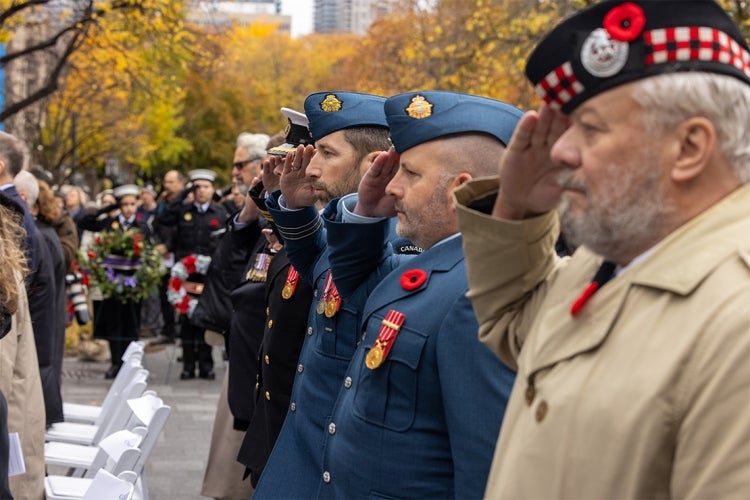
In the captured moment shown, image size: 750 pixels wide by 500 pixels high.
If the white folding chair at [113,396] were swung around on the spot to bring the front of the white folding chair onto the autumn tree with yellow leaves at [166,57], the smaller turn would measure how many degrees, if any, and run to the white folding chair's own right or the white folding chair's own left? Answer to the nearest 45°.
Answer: approximately 90° to the white folding chair's own right

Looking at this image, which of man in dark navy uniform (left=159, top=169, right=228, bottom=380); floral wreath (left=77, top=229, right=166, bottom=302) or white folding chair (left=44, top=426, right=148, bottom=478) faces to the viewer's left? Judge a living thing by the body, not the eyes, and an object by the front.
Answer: the white folding chair

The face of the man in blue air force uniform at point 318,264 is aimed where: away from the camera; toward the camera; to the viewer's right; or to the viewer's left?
to the viewer's left

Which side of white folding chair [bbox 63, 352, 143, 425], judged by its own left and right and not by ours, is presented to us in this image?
left

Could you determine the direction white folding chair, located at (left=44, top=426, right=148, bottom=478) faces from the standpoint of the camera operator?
facing to the left of the viewer

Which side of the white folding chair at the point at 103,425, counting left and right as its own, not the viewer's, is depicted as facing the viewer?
left

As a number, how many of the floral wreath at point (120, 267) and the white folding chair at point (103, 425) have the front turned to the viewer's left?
1

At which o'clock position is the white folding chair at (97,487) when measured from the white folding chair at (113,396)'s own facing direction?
the white folding chair at (97,487) is roughly at 9 o'clock from the white folding chair at (113,396).

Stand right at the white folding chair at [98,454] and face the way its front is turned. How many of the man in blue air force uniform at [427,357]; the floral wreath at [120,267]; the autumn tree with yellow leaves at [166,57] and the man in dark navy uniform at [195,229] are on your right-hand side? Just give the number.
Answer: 3

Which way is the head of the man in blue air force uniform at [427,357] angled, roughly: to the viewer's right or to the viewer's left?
to the viewer's left

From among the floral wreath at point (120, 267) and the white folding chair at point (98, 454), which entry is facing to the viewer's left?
the white folding chair
